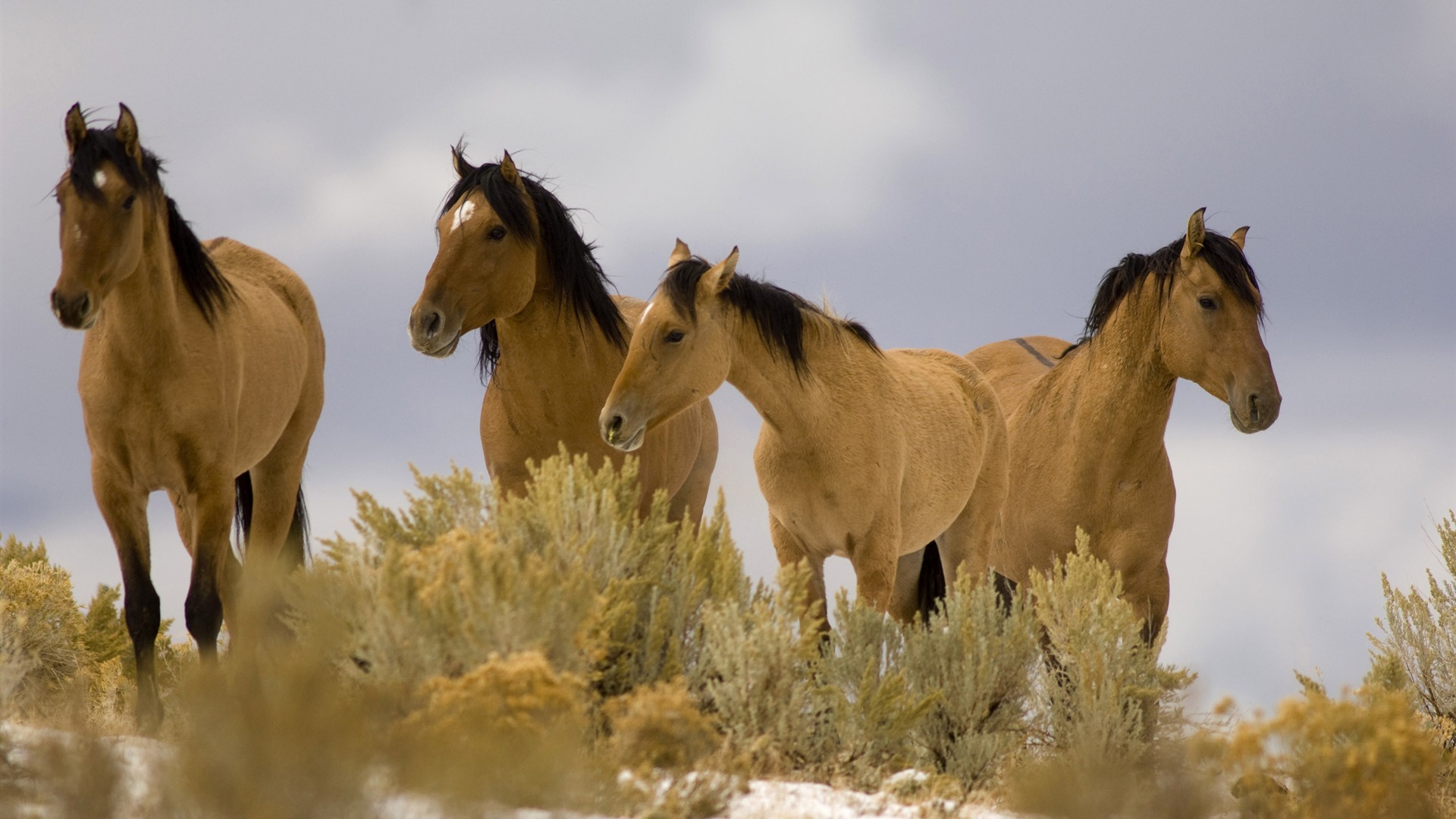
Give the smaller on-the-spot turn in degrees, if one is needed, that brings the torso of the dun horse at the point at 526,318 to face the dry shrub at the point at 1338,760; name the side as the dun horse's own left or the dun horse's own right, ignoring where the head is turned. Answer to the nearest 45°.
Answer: approximately 90° to the dun horse's own left

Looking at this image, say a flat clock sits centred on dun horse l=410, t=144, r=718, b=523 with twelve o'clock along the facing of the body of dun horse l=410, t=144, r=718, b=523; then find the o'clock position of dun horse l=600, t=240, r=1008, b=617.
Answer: dun horse l=600, t=240, r=1008, b=617 is roughly at 8 o'clock from dun horse l=410, t=144, r=718, b=523.

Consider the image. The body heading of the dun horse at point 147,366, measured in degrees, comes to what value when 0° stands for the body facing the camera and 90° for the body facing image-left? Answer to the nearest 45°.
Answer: approximately 45°

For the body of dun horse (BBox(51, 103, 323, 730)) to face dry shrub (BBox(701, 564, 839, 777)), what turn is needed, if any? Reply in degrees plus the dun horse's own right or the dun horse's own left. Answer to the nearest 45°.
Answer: approximately 90° to the dun horse's own left

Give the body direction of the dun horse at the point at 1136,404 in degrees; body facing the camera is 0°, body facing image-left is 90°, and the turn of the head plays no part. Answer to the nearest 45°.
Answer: approximately 315°

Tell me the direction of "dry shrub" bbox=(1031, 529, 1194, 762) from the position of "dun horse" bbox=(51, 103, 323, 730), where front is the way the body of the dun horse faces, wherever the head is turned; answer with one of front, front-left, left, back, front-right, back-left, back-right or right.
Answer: back-left
